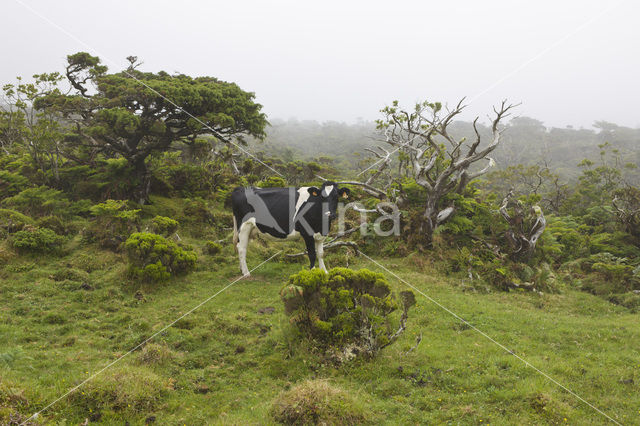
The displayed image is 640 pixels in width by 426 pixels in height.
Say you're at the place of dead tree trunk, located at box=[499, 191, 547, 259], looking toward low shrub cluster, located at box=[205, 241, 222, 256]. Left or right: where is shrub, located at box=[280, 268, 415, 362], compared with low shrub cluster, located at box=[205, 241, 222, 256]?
left

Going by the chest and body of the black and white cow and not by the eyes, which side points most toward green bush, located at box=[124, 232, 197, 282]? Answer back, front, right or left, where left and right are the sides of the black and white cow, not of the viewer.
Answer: back

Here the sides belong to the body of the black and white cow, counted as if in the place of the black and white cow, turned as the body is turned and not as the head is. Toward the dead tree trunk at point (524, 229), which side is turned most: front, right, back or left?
front

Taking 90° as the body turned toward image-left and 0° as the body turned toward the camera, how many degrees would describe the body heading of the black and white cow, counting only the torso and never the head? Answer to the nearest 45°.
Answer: approximately 270°

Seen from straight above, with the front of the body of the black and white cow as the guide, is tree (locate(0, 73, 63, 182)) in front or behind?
behind

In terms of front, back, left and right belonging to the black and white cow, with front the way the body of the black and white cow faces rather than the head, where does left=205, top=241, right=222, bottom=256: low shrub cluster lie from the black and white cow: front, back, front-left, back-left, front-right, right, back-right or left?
back-left

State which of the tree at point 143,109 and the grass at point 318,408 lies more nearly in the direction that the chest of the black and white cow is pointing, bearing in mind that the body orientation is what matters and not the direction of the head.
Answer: the grass

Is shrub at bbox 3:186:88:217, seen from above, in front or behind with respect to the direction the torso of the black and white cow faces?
behind

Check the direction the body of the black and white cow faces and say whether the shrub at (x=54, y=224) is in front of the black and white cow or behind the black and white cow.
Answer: behind

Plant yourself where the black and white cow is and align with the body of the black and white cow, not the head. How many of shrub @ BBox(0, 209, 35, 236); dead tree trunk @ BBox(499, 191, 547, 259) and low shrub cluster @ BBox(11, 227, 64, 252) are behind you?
2

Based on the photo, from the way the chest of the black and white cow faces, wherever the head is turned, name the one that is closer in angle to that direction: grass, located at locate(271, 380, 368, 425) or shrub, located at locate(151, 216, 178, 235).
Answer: the grass

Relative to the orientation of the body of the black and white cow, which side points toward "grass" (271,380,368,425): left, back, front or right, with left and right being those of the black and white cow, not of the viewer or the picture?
right

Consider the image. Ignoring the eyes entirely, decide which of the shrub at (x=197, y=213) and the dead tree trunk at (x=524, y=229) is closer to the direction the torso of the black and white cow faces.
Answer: the dead tree trunk

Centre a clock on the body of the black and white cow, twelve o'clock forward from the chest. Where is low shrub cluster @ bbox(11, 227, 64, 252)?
The low shrub cluster is roughly at 6 o'clock from the black and white cow.

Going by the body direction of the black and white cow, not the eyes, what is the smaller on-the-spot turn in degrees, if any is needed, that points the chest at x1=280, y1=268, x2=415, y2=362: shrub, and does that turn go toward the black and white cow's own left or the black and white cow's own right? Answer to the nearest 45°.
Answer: approximately 90° to the black and white cow's own right
